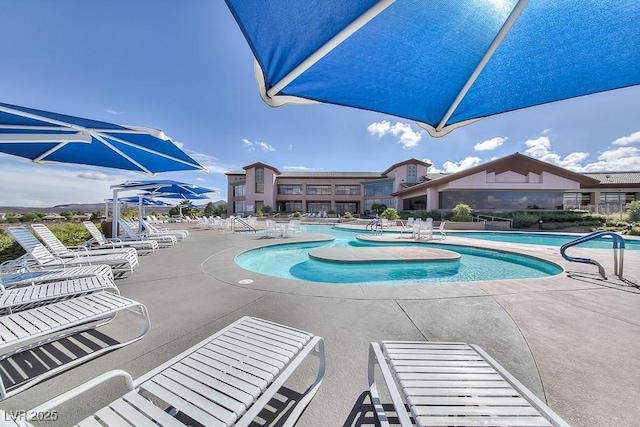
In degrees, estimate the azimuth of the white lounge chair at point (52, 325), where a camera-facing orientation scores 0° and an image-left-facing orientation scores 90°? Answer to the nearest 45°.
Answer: approximately 225°

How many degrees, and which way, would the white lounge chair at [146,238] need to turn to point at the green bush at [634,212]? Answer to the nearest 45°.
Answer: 0° — it already faces it

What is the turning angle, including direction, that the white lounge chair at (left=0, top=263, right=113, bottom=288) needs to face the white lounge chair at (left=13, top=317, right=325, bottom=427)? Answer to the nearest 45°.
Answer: approximately 90° to its right

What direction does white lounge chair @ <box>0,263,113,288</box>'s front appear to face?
to the viewer's right

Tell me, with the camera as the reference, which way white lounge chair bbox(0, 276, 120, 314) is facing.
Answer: facing to the right of the viewer

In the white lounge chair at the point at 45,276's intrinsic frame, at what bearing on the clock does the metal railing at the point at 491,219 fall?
The metal railing is roughly at 12 o'clock from the white lounge chair.

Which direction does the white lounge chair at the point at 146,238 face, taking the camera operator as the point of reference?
facing to the right of the viewer
